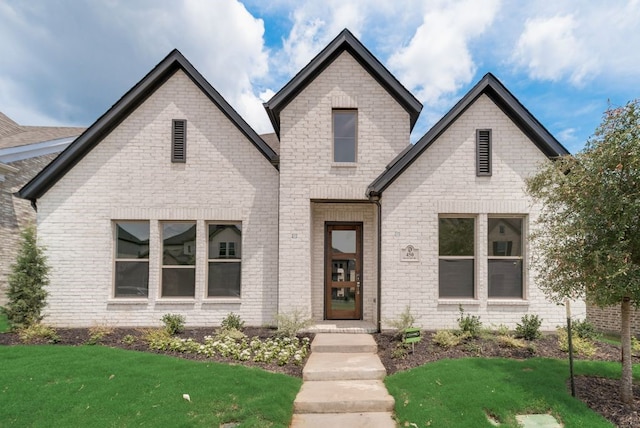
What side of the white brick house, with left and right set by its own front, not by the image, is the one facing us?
front

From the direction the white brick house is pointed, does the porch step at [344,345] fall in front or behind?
in front

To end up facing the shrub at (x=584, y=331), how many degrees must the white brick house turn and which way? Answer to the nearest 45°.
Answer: approximately 90° to its left

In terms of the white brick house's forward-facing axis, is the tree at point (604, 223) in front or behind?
in front

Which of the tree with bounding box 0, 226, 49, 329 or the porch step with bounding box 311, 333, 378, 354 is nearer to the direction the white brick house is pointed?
the porch step

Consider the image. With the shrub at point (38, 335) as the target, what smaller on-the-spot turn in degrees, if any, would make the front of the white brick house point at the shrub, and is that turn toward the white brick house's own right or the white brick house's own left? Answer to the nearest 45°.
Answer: approximately 90° to the white brick house's own right

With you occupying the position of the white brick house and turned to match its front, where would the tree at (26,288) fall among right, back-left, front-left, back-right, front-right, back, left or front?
right
